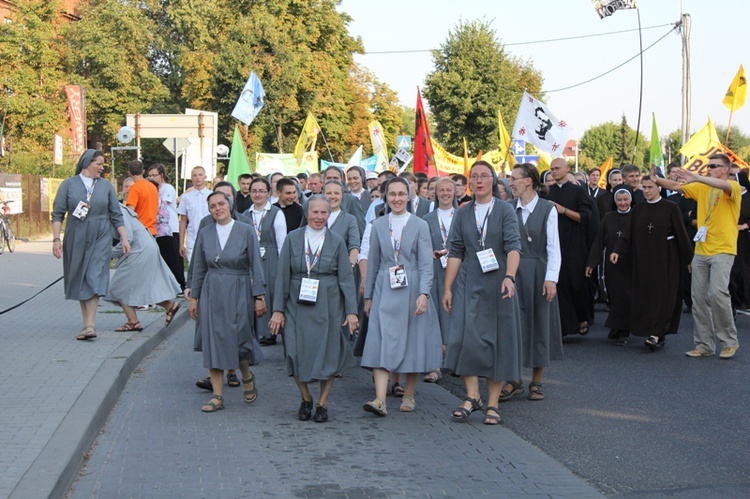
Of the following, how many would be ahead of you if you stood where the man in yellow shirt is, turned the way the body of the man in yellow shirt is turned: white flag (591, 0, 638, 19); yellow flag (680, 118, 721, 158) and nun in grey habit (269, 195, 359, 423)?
1

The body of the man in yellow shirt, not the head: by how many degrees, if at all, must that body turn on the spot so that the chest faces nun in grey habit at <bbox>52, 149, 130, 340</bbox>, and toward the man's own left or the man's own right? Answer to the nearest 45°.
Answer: approximately 45° to the man's own right

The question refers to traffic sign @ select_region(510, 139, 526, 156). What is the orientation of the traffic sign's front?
toward the camera

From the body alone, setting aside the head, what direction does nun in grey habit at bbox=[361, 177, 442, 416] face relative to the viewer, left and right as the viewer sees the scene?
facing the viewer

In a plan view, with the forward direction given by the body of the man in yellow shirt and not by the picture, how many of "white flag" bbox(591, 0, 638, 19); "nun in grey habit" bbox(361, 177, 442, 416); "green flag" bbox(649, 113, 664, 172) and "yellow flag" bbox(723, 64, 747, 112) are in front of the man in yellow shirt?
1

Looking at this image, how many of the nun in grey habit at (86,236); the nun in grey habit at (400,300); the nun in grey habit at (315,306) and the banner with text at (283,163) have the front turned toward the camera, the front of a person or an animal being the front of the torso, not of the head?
4

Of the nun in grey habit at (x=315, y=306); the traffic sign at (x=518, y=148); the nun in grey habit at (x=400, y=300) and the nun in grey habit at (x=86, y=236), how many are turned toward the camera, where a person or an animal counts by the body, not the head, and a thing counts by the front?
4

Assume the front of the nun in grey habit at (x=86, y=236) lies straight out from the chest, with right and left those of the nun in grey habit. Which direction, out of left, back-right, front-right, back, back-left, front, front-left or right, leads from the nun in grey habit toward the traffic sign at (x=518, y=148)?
back-left

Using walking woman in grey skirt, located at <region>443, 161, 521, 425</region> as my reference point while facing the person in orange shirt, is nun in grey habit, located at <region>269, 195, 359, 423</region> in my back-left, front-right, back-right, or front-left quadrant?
front-left

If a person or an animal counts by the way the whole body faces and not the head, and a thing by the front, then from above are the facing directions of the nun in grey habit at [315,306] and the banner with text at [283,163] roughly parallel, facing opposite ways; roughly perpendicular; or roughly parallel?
roughly parallel

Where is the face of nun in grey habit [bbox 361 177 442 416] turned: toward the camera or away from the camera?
toward the camera
